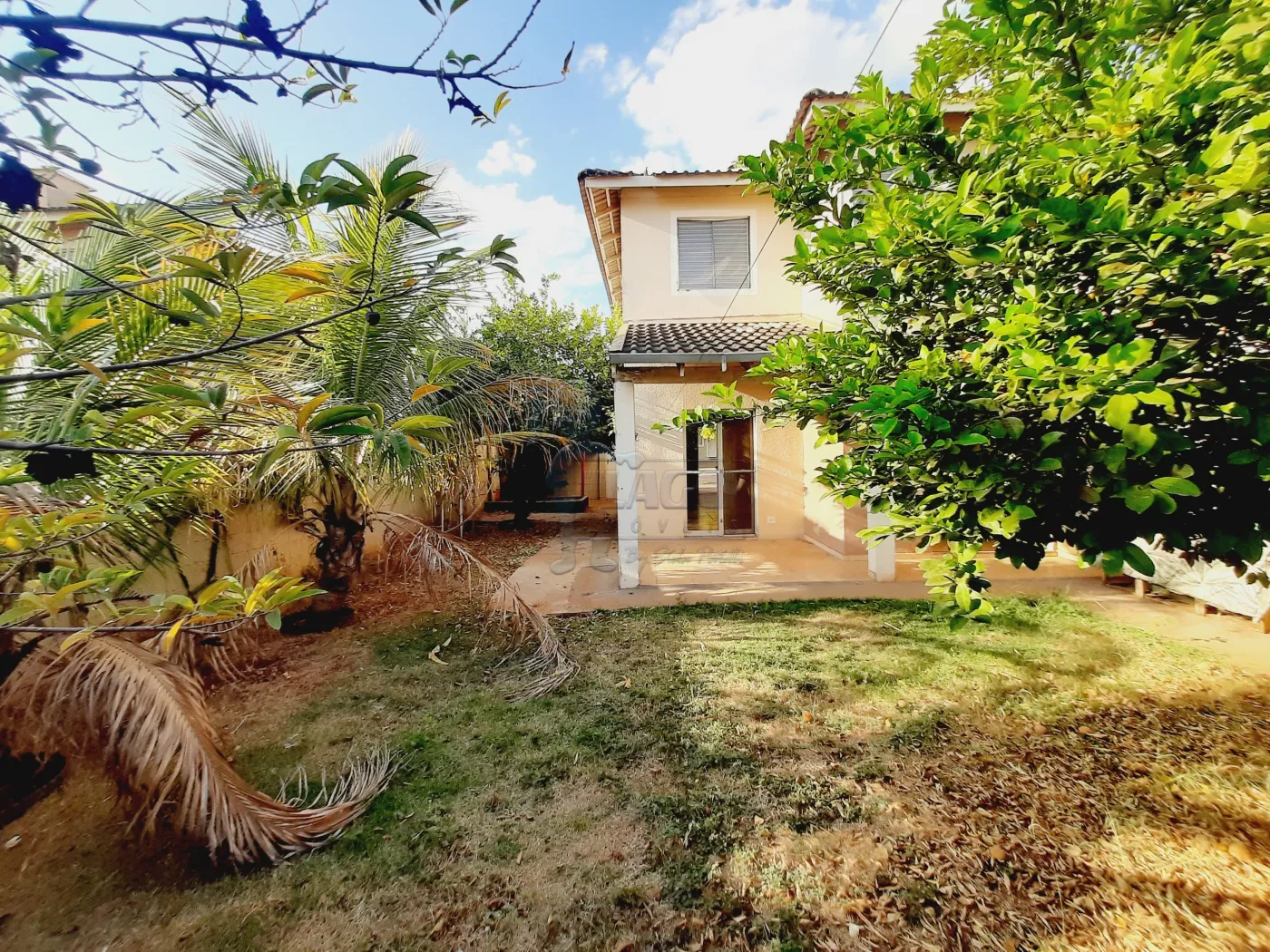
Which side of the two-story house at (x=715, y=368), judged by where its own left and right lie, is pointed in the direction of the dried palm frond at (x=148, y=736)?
front

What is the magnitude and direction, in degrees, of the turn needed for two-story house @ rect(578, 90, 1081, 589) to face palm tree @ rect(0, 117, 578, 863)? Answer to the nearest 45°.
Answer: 0° — it already faces it

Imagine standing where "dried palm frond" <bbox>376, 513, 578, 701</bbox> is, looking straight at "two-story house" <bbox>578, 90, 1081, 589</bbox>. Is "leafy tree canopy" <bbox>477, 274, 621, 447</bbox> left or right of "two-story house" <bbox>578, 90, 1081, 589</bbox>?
left

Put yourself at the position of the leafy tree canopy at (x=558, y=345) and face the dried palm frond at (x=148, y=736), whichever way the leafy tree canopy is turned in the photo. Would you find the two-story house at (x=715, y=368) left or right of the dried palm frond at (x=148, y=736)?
left

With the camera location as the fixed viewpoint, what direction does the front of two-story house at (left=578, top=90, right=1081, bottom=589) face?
facing the viewer

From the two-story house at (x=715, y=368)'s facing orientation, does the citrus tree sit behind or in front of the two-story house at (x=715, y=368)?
in front

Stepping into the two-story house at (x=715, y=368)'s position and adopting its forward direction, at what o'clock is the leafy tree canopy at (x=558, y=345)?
The leafy tree canopy is roughly at 4 o'clock from the two-story house.

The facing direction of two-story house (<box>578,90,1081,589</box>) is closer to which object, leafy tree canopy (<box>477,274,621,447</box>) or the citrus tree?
the citrus tree

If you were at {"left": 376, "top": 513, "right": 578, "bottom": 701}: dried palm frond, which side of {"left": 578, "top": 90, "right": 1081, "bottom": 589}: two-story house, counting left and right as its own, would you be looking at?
front
